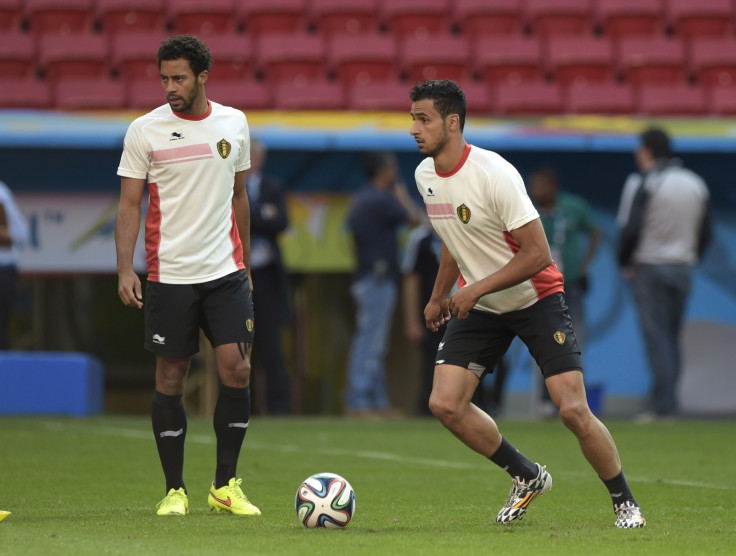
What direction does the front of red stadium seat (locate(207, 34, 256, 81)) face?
toward the camera

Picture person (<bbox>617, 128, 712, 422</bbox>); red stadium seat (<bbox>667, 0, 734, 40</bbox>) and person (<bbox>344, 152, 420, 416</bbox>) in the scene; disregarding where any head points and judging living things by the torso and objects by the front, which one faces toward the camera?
the red stadium seat

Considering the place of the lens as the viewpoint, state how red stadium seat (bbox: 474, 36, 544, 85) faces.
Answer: facing the viewer

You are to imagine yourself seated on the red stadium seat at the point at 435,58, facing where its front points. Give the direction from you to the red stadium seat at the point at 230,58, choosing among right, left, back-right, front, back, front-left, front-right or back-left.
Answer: right

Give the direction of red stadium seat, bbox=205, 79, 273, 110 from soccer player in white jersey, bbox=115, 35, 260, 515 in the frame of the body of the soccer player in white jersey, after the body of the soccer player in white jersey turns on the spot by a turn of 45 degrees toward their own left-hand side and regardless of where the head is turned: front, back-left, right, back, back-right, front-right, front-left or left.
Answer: back-left

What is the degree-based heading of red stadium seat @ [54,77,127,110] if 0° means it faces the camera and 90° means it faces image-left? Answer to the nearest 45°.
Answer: approximately 0°

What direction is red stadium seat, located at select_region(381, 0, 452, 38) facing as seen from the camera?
toward the camera

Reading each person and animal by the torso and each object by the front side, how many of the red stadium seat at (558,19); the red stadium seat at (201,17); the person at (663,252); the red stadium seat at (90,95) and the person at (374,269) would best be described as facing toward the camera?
3

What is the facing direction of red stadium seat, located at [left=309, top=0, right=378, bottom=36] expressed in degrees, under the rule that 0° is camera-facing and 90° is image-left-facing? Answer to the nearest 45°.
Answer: approximately 0°

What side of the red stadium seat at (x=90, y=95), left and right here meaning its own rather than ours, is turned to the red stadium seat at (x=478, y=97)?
left
